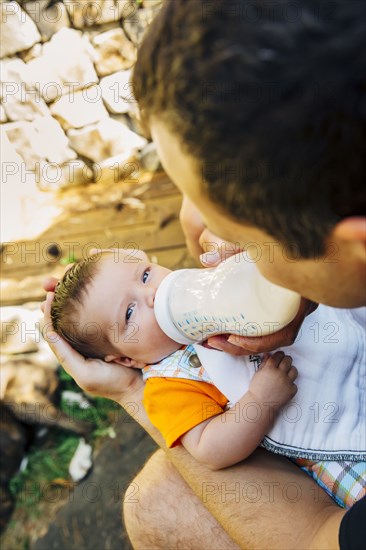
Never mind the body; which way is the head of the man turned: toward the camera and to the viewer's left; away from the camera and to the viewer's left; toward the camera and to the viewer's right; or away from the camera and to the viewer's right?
away from the camera and to the viewer's left

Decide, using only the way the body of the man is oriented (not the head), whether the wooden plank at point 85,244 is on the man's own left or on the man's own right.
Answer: on the man's own right

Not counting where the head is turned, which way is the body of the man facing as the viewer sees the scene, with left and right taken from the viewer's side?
facing to the left of the viewer
